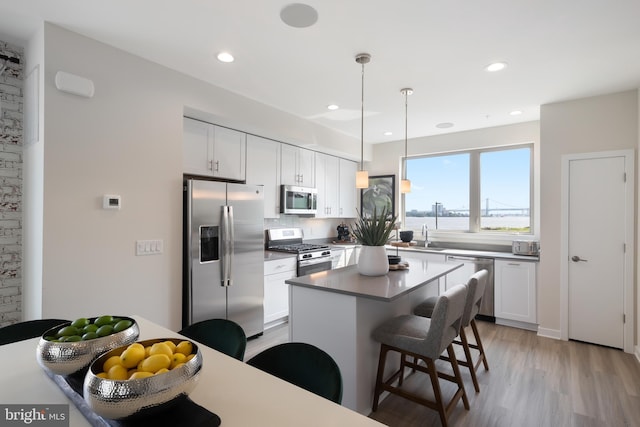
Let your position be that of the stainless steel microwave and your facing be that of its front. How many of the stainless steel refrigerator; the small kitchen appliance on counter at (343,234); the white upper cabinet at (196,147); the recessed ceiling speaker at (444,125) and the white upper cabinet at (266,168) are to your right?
3

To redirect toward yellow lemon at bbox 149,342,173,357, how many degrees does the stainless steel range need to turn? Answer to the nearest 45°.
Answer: approximately 45° to its right

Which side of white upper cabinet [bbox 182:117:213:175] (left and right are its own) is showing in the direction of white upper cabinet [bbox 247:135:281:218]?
left

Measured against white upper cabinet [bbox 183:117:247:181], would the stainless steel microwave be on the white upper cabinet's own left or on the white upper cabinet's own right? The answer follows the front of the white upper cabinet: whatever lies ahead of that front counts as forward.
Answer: on the white upper cabinet's own left

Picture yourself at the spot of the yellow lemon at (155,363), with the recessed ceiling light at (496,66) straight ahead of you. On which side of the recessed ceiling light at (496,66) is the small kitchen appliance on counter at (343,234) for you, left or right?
left

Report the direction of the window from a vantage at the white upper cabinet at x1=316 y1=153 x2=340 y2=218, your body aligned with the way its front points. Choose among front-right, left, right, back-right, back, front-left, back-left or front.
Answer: front-left

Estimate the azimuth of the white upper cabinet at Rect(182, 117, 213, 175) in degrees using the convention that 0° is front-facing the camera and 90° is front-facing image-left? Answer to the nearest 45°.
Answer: approximately 315°

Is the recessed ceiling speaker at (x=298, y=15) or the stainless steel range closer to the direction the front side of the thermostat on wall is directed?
the recessed ceiling speaker

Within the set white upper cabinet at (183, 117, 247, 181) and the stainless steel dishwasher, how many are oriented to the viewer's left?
0
